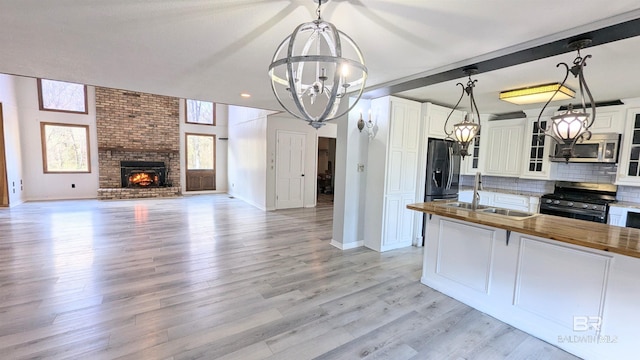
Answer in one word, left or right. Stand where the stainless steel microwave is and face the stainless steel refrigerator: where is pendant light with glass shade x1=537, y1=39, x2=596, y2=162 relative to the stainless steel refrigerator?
left

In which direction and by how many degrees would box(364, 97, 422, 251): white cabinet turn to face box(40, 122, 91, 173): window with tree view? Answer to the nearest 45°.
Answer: approximately 135° to its right

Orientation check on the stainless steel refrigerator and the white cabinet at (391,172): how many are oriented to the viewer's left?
0

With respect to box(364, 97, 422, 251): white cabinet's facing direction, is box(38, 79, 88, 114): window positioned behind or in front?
behind

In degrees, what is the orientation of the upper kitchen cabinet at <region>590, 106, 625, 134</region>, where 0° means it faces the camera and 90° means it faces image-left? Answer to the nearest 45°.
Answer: approximately 45°

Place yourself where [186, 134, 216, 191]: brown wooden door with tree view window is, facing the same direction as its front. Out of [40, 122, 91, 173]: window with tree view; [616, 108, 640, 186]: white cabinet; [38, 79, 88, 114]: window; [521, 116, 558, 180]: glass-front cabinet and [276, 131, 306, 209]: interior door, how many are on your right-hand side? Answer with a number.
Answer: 2
